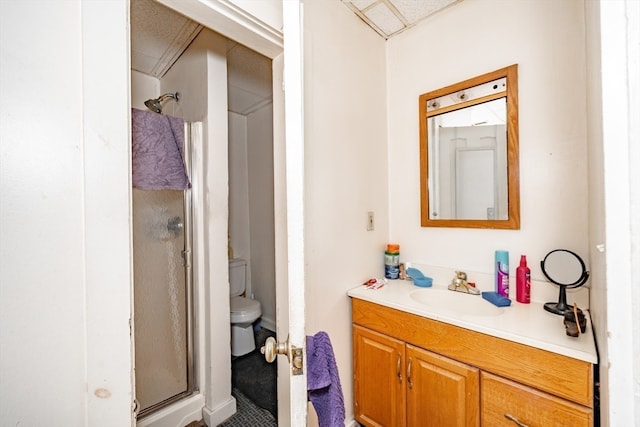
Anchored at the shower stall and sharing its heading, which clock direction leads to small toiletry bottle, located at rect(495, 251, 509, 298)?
The small toiletry bottle is roughly at 12 o'clock from the shower stall.

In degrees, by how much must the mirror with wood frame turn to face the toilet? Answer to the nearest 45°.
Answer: approximately 45° to its right

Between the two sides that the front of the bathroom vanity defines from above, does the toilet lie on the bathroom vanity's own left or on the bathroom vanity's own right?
on the bathroom vanity's own right

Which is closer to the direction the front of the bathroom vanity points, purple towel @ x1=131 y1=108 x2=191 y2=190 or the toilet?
the purple towel

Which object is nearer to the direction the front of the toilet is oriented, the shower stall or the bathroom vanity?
the bathroom vanity

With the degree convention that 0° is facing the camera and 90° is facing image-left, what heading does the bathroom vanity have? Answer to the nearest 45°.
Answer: approximately 45°

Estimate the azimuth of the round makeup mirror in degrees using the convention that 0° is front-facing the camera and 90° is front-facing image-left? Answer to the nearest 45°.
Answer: approximately 45°

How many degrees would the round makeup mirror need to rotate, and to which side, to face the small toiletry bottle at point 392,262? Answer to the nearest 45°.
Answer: approximately 45° to its right

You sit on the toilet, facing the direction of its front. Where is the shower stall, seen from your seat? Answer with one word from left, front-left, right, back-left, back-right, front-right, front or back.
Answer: right

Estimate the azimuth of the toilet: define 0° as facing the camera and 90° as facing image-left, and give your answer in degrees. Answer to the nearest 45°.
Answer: approximately 315°

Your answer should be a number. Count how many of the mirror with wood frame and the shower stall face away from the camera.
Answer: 0
